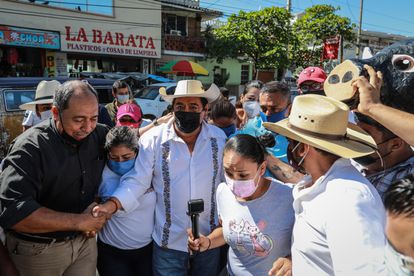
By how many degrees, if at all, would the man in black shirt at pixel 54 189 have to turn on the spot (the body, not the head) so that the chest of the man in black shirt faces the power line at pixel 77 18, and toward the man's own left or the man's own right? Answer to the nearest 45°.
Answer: approximately 135° to the man's own left

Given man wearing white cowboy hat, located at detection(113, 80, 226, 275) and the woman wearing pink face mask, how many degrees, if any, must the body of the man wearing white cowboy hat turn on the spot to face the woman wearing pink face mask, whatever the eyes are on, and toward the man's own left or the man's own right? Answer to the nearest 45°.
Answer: approximately 45° to the man's own left

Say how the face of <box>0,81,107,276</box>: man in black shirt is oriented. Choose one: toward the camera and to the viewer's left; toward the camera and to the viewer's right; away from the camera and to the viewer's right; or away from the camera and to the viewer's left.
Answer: toward the camera and to the viewer's right

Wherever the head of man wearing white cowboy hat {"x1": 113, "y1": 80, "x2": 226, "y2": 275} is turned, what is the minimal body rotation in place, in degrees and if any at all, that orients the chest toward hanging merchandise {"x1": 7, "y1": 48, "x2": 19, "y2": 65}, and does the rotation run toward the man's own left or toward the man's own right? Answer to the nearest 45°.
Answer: approximately 135° to the man's own right

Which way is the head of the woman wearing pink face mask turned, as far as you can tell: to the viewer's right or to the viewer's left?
to the viewer's left

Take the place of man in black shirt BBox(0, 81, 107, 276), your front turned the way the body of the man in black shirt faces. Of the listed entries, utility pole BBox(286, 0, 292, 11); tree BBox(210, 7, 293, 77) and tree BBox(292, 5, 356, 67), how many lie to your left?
3

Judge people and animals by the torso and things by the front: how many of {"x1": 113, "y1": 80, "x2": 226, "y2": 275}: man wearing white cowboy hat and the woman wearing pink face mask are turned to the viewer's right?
0

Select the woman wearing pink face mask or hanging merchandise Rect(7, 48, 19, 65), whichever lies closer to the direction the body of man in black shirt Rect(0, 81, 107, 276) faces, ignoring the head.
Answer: the woman wearing pink face mask

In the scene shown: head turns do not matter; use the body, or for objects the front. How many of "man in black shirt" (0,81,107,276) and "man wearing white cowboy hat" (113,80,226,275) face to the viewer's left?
0

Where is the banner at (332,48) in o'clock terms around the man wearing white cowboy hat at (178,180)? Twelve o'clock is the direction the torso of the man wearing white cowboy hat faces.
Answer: The banner is roughly at 7 o'clock from the man wearing white cowboy hat.

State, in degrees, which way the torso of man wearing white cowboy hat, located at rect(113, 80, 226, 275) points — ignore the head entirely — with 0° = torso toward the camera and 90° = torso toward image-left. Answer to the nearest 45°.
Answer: approximately 0°

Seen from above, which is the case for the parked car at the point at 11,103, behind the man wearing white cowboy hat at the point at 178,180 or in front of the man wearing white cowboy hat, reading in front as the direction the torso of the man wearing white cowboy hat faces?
behind

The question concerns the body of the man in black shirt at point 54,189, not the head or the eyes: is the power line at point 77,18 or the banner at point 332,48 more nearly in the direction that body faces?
the banner

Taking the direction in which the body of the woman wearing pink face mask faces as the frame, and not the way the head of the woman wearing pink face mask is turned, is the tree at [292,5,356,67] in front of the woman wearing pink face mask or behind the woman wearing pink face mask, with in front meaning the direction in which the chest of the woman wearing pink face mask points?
behind
